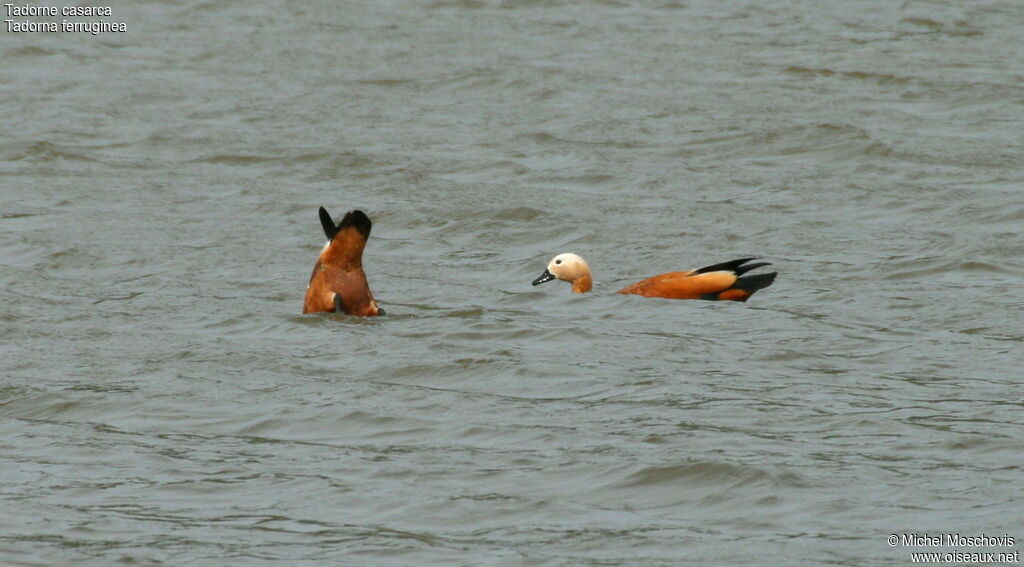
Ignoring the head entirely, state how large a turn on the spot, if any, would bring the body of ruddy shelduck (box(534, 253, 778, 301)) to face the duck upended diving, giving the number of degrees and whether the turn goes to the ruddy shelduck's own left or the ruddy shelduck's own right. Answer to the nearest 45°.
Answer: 0° — it already faces it

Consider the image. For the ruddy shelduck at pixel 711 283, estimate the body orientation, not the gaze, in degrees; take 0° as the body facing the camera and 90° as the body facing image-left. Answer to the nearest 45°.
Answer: approximately 90°
